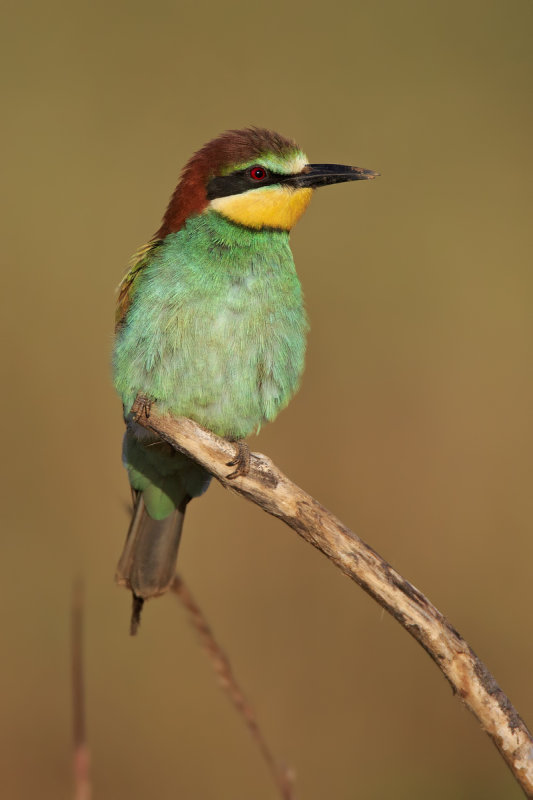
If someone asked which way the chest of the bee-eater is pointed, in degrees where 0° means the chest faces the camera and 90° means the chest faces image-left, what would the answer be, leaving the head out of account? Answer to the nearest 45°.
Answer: approximately 315°
